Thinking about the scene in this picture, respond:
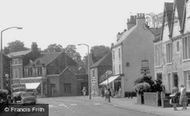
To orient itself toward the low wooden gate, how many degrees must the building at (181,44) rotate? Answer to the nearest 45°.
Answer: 0° — it already faces it

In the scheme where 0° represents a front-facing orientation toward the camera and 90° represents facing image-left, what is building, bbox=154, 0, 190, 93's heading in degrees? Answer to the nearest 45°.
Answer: approximately 45°
